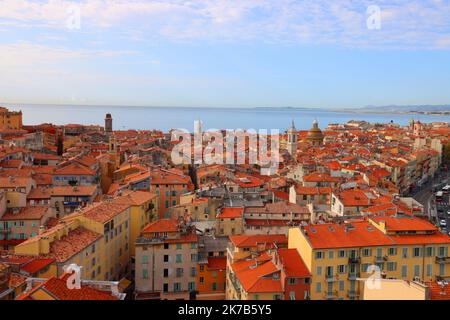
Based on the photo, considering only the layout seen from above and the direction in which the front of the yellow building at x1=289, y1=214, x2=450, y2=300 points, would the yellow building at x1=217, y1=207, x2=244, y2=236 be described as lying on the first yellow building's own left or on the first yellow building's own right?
on the first yellow building's own right

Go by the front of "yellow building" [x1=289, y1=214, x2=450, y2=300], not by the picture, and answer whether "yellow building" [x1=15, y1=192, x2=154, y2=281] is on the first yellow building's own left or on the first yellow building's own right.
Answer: on the first yellow building's own right

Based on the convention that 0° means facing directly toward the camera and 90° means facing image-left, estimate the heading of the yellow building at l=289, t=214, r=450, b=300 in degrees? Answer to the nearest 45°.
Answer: approximately 0°

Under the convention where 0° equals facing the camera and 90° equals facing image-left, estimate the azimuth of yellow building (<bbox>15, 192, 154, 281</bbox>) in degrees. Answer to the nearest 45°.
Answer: approximately 315°

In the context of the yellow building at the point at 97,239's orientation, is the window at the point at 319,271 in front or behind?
in front

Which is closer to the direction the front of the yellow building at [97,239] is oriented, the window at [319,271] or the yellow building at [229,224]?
the window

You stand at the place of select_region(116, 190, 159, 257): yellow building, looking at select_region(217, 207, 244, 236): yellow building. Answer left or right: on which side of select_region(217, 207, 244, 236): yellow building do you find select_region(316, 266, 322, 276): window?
right

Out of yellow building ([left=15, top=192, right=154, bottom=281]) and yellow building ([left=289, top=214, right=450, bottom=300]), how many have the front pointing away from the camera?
0

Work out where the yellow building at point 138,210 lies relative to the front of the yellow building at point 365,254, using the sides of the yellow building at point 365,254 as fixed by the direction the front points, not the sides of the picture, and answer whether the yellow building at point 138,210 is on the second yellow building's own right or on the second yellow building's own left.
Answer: on the second yellow building's own right

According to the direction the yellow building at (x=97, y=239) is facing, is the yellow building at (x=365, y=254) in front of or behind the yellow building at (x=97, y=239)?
in front

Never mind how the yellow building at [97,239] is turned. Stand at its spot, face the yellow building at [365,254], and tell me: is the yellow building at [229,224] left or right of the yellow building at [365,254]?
left
